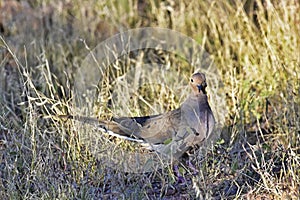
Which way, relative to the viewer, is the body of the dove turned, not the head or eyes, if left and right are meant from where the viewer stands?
facing to the right of the viewer
